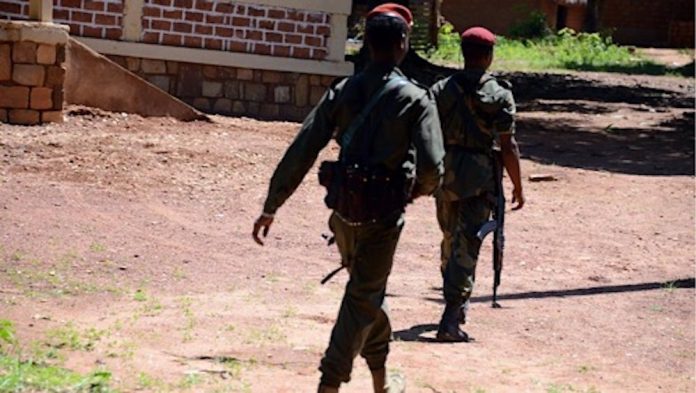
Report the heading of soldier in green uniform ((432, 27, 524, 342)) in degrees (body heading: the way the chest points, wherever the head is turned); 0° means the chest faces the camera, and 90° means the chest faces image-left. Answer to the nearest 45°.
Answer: approximately 180°

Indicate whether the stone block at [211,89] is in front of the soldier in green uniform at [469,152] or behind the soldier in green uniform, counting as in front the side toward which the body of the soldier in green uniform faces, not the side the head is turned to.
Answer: in front

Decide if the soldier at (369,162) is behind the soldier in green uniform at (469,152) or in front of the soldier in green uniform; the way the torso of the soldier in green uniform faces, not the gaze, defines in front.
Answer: behind

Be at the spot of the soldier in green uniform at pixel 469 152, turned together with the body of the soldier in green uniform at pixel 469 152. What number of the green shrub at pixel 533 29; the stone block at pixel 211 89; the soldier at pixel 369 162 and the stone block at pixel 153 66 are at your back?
1

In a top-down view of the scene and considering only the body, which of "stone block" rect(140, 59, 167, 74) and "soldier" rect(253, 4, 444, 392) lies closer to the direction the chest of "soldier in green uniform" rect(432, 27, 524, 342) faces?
the stone block

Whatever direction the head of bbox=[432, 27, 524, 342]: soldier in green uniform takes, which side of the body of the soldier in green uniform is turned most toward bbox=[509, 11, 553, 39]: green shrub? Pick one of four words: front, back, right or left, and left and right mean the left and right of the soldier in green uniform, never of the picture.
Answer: front

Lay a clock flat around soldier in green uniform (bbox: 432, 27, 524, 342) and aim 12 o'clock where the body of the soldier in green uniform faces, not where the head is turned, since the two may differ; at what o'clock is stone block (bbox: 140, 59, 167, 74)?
The stone block is roughly at 11 o'clock from the soldier in green uniform.

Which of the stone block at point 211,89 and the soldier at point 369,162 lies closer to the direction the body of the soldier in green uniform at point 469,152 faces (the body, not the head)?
the stone block
